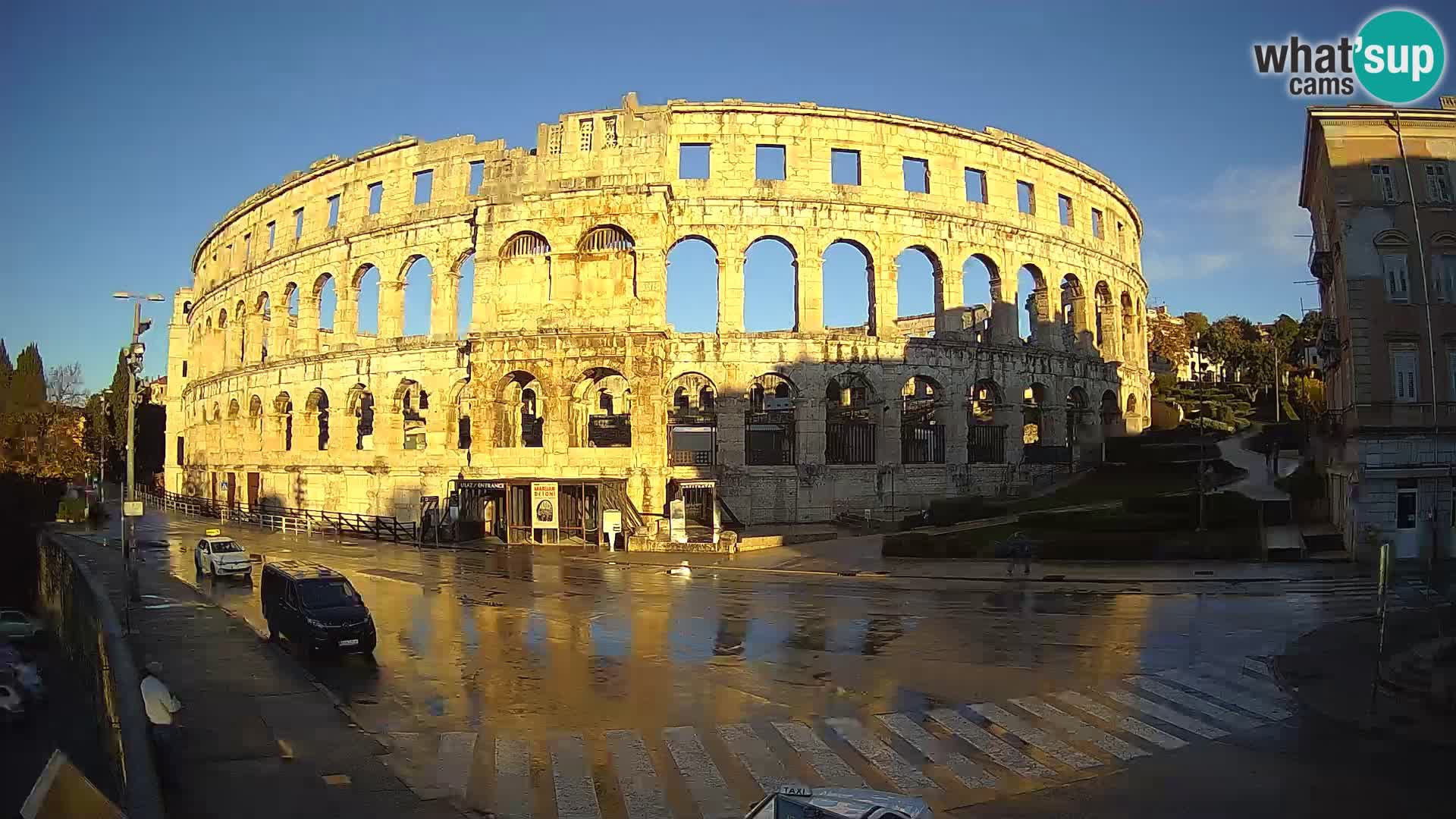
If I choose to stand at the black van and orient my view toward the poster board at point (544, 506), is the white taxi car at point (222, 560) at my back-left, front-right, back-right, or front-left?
front-left

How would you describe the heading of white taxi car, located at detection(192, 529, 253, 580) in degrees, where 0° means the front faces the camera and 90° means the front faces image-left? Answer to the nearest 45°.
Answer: approximately 315°

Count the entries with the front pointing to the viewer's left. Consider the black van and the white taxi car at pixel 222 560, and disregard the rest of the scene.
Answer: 0

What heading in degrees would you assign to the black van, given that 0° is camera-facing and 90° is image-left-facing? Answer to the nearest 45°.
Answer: approximately 315°

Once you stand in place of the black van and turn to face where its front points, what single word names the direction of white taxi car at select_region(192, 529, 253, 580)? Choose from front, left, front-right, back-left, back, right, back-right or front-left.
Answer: back-left

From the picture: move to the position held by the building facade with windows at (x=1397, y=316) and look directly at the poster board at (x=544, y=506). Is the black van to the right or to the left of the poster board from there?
left

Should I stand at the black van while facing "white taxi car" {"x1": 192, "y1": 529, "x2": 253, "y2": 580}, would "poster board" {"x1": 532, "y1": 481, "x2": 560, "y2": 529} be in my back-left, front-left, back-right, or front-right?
front-right

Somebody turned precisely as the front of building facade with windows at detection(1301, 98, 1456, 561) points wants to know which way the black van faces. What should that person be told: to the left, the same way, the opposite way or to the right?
to the left

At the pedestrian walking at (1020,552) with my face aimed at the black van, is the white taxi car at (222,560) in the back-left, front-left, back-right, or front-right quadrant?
front-right

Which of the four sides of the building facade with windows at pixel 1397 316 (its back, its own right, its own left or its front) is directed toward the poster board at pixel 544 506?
right

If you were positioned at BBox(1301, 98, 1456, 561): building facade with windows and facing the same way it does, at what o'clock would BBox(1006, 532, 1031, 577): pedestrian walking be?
The pedestrian walking is roughly at 2 o'clock from the building facade with windows.
